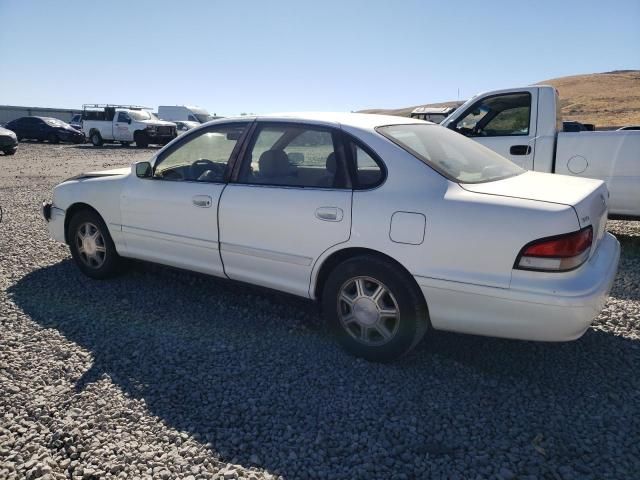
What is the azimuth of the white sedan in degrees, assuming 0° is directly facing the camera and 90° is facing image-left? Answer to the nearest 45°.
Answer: approximately 135°

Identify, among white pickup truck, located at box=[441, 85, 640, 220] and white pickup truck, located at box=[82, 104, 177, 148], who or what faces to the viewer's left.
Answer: white pickup truck, located at box=[441, 85, 640, 220]

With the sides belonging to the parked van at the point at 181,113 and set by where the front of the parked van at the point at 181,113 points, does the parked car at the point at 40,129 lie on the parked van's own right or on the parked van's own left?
on the parked van's own right

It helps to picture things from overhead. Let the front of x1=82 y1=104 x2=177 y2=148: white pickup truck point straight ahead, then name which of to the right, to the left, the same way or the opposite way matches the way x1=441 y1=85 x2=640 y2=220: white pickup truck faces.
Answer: the opposite way

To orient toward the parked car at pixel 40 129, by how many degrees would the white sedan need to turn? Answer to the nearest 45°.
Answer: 0° — it already faces it

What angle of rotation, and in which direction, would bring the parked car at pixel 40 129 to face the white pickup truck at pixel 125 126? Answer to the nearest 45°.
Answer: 0° — it already faces it

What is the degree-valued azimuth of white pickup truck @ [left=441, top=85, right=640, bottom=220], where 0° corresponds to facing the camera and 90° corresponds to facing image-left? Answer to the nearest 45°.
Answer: approximately 90°

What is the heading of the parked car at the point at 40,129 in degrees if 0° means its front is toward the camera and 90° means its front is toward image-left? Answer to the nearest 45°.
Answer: approximately 315°
